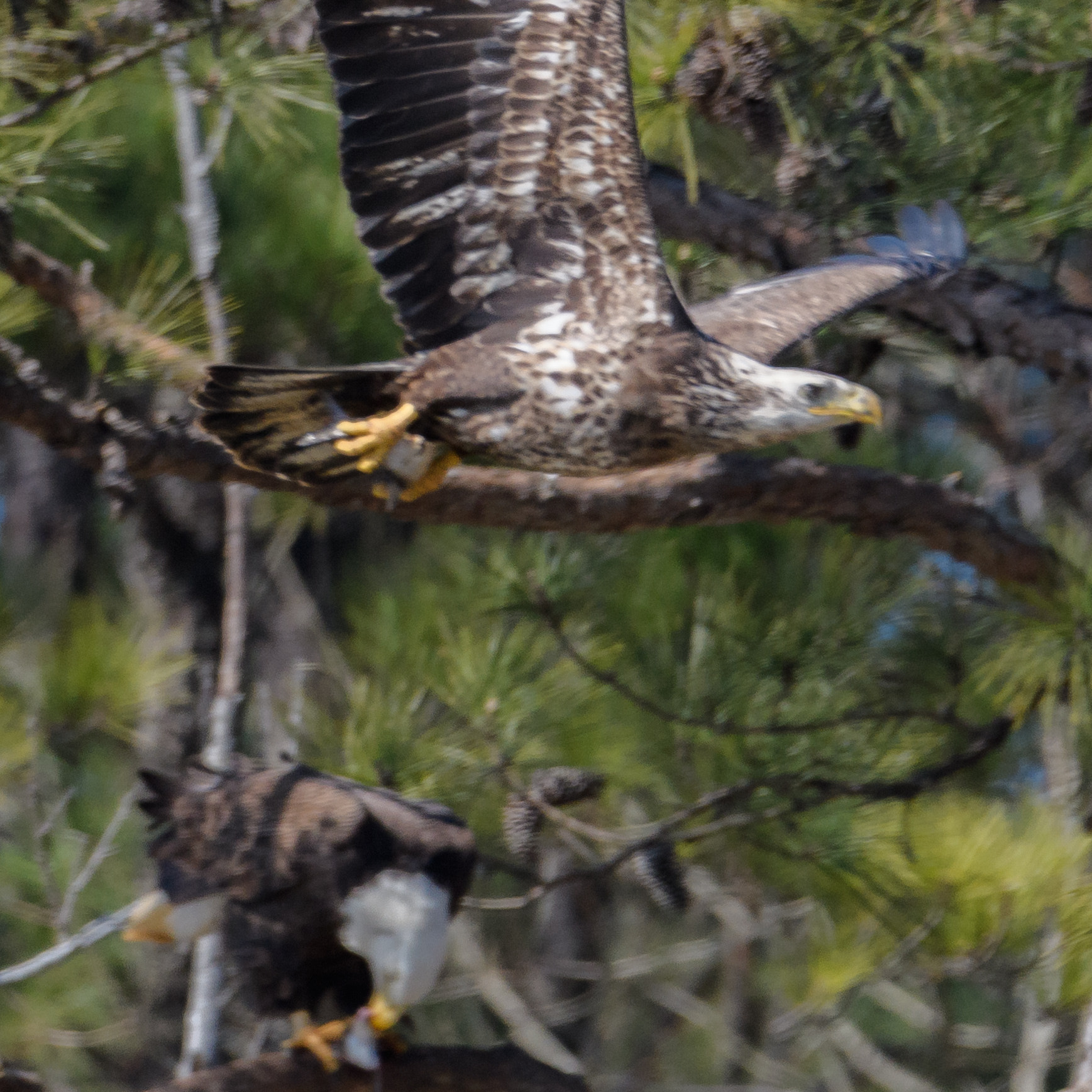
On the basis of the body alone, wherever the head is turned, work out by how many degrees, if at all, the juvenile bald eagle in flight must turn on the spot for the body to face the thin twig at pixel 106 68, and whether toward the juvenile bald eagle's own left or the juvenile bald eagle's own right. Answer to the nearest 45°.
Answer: approximately 135° to the juvenile bald eagle's own left

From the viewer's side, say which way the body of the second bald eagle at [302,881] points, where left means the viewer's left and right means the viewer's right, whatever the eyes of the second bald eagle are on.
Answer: facing the viewer and to the right of the viewer

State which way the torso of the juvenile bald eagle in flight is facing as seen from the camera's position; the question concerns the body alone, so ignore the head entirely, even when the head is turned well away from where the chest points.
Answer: to the viewer's right

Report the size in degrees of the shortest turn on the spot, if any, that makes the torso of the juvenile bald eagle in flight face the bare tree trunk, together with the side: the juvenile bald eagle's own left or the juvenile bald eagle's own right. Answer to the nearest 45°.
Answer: approximately 135° to the juvenile bald eagle's own left

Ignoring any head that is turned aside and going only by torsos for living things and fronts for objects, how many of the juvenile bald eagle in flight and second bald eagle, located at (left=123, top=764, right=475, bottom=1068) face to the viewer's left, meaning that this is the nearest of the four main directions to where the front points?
0
